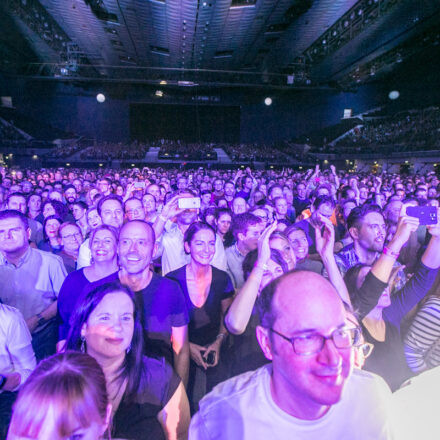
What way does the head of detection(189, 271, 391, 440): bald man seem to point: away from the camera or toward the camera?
toward the camera

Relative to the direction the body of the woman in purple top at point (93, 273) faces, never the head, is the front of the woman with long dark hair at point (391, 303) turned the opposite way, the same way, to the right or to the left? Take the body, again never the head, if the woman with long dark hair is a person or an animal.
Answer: the same way

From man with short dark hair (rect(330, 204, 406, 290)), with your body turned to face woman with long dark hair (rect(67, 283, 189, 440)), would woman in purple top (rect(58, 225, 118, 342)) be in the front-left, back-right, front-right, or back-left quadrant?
front-right

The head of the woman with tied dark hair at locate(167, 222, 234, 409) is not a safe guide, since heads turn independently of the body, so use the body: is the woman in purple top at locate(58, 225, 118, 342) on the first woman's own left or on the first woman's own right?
on the first woman's own right

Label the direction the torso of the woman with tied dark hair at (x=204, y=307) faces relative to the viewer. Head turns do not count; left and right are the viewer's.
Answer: facing the viewer

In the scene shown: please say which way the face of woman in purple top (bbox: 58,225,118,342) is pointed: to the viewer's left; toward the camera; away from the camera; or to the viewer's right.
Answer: toward the camera

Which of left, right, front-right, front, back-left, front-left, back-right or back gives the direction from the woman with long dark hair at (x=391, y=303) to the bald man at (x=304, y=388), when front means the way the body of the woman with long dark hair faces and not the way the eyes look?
front-right

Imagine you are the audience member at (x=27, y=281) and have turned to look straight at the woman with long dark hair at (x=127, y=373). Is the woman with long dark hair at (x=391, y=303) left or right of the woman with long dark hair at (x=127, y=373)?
left

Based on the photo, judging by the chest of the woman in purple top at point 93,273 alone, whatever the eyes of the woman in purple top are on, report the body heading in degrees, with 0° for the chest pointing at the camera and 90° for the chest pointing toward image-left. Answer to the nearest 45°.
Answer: approximately 0°

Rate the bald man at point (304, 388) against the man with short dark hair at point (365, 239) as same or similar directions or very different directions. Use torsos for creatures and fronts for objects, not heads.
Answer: same or similar directions

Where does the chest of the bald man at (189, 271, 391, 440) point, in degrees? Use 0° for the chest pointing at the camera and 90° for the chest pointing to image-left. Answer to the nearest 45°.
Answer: approximately 315°

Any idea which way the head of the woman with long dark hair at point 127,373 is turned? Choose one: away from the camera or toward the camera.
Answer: toward the camera

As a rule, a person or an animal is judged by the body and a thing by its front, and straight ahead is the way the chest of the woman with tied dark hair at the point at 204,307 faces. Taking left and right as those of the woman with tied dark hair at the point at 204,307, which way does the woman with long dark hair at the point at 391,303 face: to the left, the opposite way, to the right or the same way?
the same way

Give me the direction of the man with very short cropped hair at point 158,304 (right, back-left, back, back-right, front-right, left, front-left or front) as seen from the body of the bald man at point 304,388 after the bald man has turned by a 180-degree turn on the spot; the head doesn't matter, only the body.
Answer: front
